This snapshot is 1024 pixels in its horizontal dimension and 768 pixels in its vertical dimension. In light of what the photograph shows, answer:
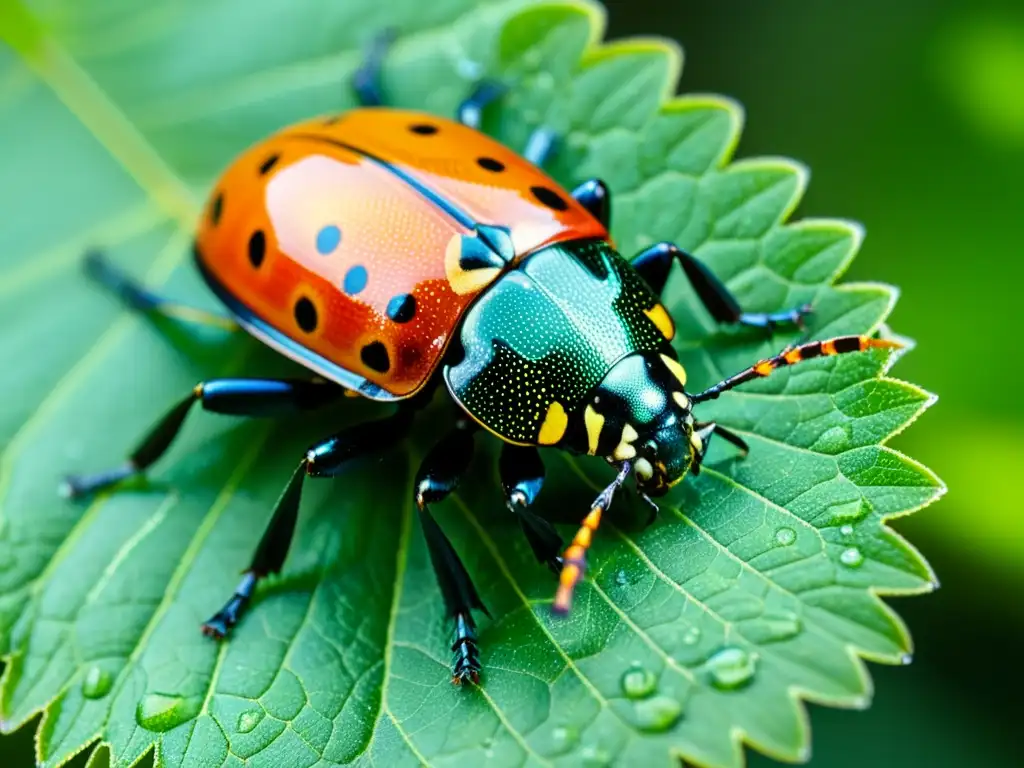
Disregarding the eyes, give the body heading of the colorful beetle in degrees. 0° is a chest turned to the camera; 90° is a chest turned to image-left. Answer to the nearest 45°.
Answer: approximately 315°
